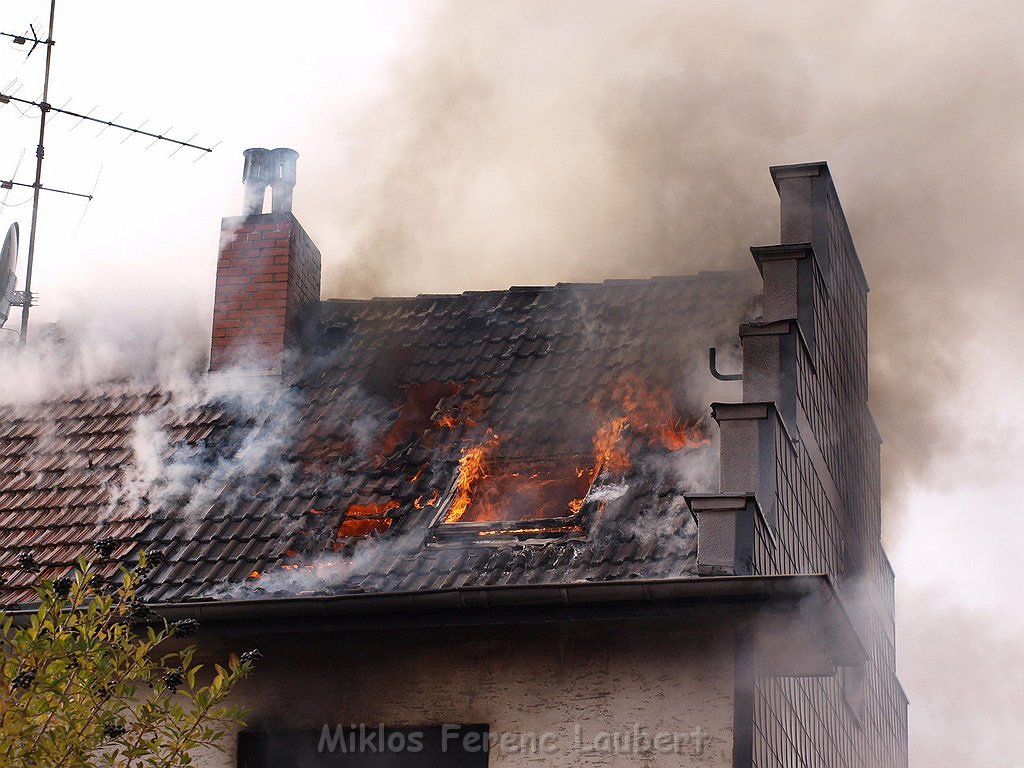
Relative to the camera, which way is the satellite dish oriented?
to the viewer's left

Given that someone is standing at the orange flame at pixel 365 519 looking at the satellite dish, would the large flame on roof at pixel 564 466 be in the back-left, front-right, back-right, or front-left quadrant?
back-right
